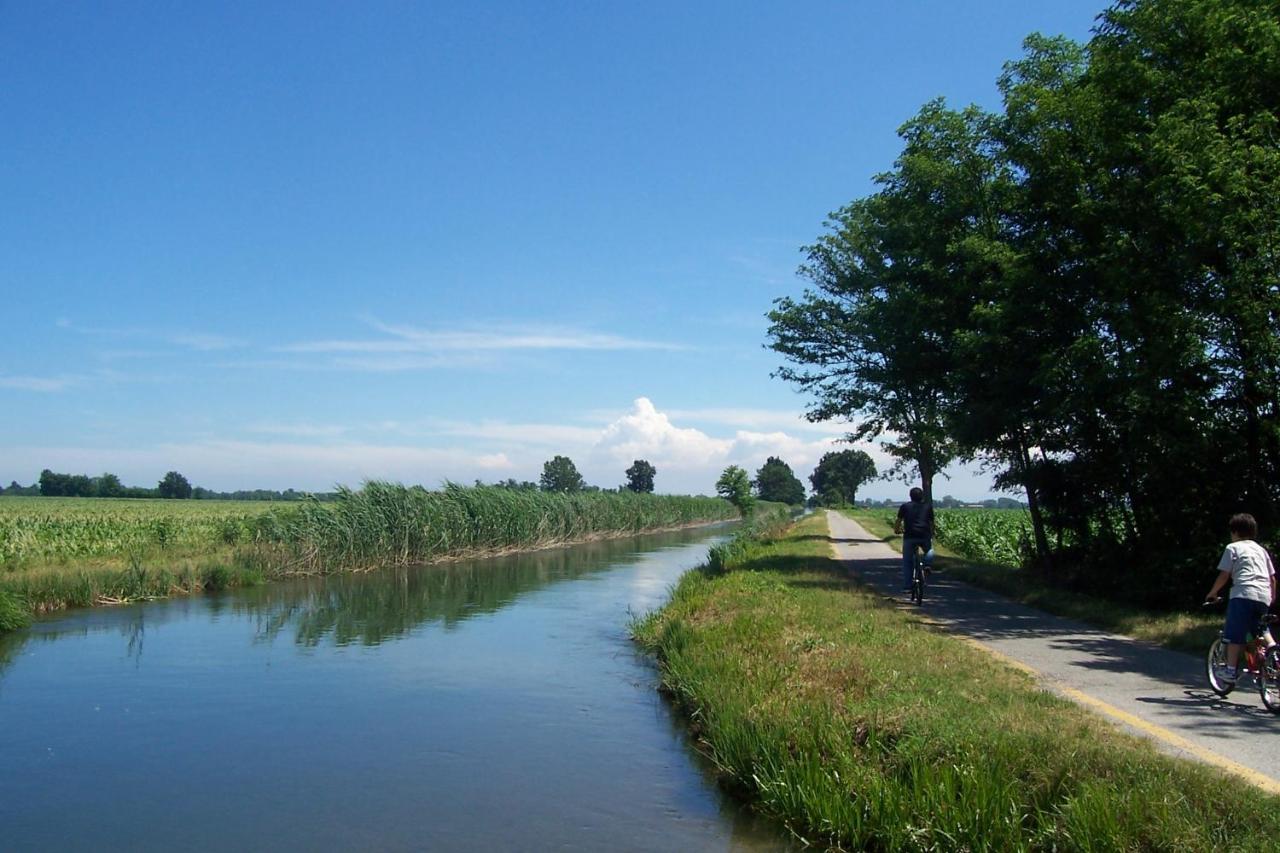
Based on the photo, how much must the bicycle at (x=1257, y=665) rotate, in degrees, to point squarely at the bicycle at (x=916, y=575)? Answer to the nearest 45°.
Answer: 0° — it already faces it

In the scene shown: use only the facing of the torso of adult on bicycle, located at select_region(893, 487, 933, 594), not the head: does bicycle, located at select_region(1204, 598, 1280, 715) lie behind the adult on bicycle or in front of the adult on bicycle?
behind

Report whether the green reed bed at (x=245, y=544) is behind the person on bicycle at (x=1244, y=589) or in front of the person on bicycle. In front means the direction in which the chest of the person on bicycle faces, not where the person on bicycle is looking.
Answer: in front

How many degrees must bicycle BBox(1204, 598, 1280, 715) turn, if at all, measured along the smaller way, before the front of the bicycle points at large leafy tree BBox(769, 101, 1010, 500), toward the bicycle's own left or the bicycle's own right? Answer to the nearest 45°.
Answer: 0° — it already faces it

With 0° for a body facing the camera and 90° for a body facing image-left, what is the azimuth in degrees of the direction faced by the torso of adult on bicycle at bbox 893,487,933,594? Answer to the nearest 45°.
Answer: approximately 180°

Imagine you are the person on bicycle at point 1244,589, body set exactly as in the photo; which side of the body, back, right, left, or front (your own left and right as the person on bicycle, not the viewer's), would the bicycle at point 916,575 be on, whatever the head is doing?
front

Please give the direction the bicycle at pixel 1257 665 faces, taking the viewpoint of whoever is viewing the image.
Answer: facing away from the viewer and to the left of the viewer

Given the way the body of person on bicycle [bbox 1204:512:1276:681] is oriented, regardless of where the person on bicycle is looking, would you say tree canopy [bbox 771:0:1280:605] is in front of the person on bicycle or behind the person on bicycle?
in front

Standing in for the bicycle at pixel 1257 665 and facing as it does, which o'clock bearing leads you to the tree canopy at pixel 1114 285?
The tree canopy is roughly at 1 o'clock from the bicycle.

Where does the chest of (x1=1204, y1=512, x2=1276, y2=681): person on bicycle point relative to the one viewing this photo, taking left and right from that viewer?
facing away from the viewer and to the left of the viewer
